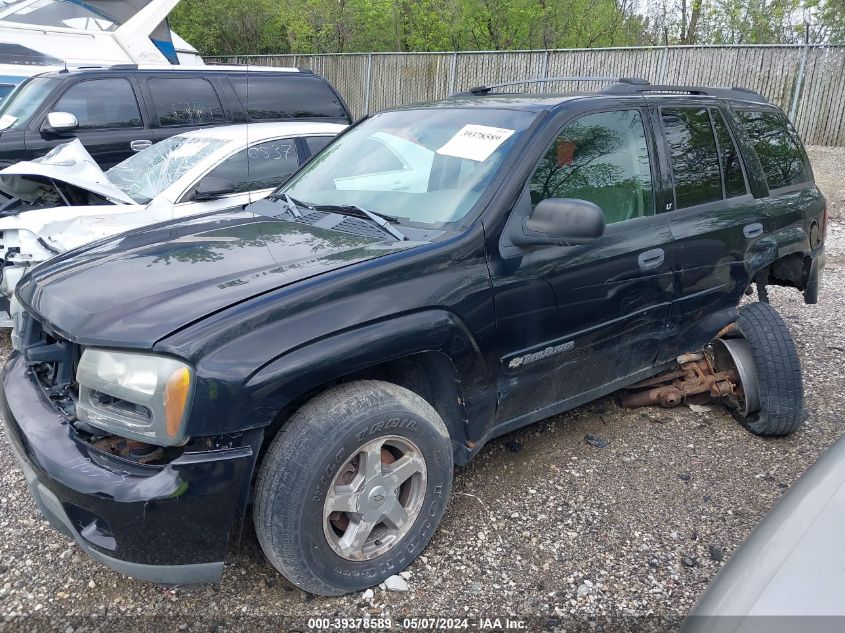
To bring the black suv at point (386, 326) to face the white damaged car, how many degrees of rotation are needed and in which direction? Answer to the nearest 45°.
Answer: approximately 90° to its right

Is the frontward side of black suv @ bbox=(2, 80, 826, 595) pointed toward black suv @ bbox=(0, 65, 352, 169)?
no

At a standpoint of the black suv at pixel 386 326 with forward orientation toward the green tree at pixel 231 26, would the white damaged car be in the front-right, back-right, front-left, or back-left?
front-left

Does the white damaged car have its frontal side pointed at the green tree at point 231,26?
no

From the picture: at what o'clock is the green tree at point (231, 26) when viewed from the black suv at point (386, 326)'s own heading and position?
The green tree is roughly at 4 o'clock from the black suv.

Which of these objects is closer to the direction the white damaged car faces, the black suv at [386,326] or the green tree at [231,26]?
the black suv

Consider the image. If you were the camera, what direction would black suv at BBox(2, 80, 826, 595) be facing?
facing the viewer and to the left of the viewer

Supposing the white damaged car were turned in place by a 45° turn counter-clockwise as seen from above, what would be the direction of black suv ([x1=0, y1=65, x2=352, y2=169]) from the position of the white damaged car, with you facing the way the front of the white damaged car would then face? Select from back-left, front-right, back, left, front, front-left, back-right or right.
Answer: back

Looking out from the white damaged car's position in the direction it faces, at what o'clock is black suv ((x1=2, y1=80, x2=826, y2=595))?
The black suv is roughly at 8 o'clock from the white damaged car.

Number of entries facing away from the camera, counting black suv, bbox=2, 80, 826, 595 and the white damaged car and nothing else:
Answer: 0

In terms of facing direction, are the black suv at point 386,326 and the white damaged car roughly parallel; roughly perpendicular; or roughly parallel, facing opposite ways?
roughly parallel
